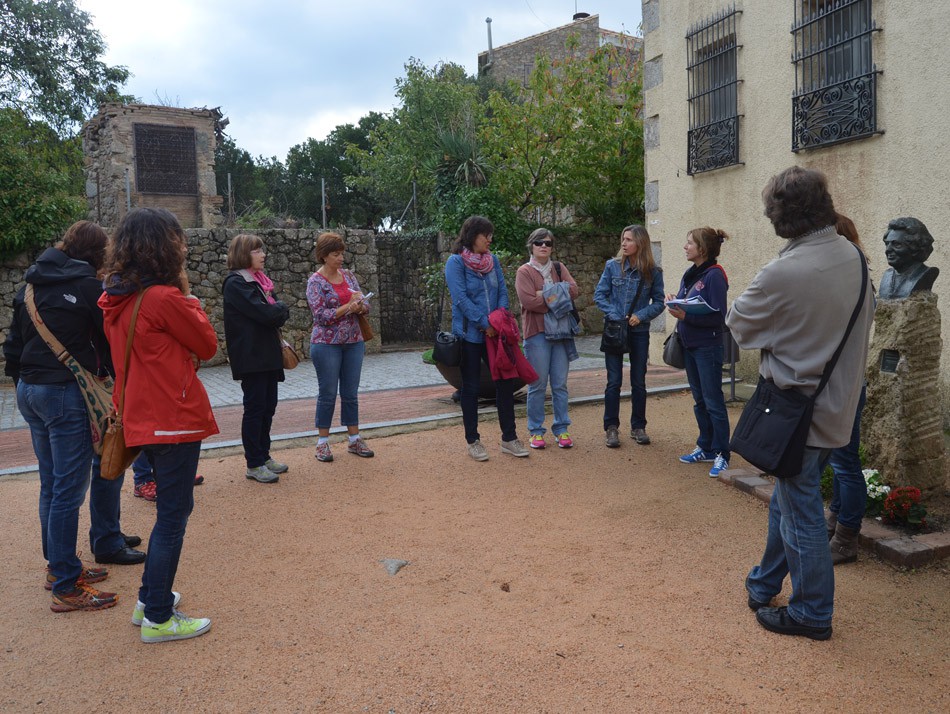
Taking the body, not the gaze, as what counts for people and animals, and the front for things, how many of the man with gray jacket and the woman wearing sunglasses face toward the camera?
1

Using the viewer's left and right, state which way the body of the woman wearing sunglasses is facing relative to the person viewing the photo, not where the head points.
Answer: facing the viewer

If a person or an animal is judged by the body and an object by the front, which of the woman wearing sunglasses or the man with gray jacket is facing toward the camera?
the woman wearing sunglasses

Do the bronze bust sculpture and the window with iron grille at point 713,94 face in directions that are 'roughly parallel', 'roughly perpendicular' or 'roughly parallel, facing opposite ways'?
roughly parallel

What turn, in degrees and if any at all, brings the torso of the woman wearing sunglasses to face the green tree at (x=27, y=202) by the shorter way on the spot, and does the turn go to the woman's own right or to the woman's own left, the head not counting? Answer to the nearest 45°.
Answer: approximately 135° to the woman's own right

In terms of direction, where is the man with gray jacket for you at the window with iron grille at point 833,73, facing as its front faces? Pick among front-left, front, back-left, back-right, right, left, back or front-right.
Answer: front-left

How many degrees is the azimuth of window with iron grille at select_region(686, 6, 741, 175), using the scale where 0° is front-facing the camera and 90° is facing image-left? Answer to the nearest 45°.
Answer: approximately 45°

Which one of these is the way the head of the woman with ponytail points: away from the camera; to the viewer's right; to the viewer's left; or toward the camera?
to the viewer's left

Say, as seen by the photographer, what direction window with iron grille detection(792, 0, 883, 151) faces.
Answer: facing the viewer and to the left of the viewer

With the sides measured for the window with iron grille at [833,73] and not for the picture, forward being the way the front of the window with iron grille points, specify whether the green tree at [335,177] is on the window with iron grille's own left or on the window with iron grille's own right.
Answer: on the window with iron grille's own right

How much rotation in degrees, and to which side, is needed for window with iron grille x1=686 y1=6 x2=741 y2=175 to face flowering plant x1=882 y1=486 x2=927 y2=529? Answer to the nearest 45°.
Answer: approximately 45° to its left

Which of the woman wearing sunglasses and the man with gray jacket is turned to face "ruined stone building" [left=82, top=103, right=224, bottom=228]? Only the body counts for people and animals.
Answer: the man with gray jacket

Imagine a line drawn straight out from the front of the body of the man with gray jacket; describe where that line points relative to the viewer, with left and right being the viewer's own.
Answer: facing away from the viewer and to the left of the viewer

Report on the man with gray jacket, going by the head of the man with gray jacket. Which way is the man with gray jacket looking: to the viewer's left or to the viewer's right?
to the viewer's left

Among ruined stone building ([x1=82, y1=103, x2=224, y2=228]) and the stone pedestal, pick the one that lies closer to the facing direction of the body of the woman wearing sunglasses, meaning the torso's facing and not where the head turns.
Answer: the stone pedestal
